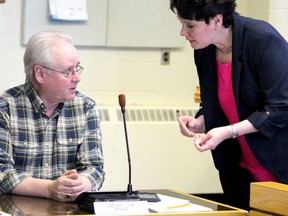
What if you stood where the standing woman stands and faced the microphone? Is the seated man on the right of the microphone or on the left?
right

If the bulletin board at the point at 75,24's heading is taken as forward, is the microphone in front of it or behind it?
in front

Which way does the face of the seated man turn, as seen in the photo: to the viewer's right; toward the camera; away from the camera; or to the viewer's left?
to the viewer's right

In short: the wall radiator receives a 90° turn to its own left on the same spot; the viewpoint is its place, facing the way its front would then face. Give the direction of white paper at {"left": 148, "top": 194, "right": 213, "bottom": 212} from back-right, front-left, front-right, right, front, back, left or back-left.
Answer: right

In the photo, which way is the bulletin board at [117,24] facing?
toward the camera

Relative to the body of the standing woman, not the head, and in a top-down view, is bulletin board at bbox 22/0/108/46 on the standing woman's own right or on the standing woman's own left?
on the standing woman's own right

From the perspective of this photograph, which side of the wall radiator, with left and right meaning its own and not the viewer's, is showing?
front

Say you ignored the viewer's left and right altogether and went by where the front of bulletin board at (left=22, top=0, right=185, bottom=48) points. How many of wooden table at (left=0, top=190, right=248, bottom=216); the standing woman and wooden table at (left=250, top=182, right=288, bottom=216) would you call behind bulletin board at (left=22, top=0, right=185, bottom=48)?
0

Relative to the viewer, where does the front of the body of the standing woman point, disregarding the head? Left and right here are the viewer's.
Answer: facing the viewer and to the left of the viewer

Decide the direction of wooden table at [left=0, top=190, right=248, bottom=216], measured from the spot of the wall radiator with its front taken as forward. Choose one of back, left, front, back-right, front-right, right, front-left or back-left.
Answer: front

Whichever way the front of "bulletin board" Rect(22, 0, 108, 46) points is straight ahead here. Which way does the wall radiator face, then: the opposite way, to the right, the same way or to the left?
the same way

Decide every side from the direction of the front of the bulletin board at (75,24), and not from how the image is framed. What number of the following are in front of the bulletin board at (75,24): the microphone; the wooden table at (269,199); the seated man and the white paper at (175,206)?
4

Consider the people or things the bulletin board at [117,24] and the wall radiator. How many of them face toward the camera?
2

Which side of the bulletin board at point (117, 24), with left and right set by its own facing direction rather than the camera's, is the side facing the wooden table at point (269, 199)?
front

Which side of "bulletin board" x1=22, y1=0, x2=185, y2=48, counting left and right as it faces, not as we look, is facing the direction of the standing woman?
front

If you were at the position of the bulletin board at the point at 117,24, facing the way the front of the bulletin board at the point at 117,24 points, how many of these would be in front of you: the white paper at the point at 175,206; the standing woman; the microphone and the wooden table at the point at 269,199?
4

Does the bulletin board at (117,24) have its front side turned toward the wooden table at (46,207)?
yes
